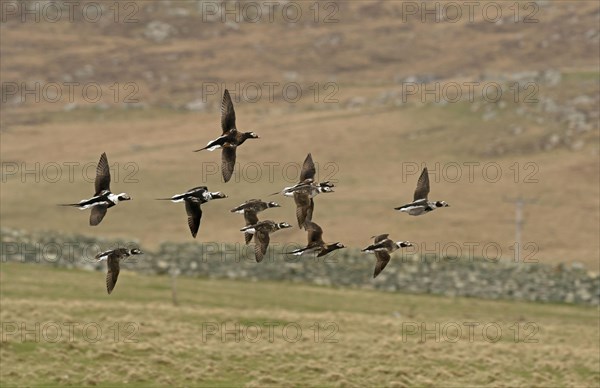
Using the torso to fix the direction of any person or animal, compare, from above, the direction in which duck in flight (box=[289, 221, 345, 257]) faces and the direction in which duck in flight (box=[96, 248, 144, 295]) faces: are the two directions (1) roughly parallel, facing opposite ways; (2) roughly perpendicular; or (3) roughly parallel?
roughly parallel

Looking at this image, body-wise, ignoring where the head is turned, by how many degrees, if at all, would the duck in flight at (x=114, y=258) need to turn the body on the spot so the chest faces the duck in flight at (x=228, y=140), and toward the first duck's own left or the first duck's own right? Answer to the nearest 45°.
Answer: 0° — it already faces it

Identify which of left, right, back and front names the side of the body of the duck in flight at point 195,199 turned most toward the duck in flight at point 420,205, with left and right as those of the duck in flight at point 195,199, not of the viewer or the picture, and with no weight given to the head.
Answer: front

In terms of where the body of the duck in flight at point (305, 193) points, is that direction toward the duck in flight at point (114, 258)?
no

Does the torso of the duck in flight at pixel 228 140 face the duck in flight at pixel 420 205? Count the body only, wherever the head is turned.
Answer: yes

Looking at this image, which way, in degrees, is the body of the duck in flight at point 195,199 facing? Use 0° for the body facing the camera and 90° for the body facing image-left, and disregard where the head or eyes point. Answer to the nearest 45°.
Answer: approximately 270°

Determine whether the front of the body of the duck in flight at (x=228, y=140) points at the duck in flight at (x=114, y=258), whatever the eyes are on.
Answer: no

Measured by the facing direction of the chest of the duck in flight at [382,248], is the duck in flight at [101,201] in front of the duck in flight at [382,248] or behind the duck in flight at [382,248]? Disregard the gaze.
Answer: behind

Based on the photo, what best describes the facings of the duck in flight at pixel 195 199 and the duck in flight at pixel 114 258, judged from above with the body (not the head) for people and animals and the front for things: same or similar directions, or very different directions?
same or similar directions

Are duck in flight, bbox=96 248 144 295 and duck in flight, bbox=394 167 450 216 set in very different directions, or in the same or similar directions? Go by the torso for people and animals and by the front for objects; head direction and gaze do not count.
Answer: same or similar directions

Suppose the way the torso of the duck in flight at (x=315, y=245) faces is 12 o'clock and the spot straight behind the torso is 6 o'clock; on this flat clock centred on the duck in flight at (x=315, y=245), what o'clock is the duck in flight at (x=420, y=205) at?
the duck in flight at (x=420, y=205) is roughly at 12 o'clock from the duck in flight at (x=315, y=245).

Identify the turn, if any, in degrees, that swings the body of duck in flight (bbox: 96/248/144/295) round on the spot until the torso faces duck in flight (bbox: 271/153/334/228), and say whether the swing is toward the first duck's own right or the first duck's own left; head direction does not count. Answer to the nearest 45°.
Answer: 0° — it already faces it

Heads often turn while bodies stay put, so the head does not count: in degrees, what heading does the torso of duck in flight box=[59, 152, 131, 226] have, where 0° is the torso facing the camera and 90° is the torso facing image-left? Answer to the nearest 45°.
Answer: approximately 270°

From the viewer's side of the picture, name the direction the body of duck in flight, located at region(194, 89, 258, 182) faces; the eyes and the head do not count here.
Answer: to the viewer's right

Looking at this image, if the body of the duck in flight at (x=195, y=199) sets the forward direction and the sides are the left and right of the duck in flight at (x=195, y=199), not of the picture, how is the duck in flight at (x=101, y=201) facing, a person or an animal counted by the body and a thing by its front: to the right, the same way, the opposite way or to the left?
the same way

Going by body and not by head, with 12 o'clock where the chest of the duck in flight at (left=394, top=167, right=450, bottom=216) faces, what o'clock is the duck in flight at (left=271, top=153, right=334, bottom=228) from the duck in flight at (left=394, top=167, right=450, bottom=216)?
the duck in flight at (left=271, top=153, right=334, bottom=228) is roughly at 6 o'clock from the duck in flight at (left=394, top=167, right=450, bottom=216).

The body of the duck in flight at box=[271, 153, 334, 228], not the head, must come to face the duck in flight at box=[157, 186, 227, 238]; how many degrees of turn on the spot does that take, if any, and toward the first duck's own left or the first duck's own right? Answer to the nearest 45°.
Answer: approximately 135° to the first duck's own right

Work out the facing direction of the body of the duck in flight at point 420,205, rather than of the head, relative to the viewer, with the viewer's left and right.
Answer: facing to the right of the viewer

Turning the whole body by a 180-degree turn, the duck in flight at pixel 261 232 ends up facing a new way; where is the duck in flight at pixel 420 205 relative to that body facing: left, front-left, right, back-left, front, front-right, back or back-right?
back

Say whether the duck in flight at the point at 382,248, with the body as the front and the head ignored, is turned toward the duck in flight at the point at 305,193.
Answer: no
